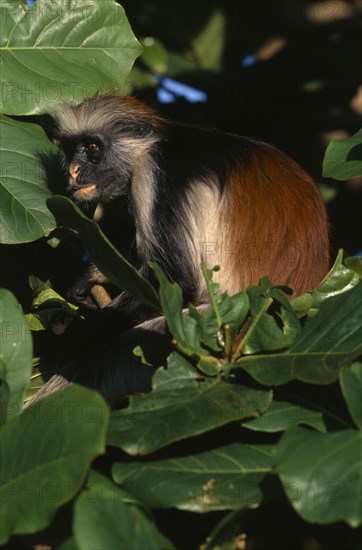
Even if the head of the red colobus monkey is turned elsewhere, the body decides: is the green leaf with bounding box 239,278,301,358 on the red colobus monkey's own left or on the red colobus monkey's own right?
on the red colobus monkey's own left

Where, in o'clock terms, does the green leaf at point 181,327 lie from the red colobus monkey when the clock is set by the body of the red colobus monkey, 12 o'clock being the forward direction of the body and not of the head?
The green leaf is roughly at 9 o'clock from the red colobus monkey.

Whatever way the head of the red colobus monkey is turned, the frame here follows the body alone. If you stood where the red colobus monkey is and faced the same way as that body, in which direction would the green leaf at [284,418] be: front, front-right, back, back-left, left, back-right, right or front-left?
left

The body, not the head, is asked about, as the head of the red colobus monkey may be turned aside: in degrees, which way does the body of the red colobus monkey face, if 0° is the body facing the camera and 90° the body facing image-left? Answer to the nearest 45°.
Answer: approximately 90°

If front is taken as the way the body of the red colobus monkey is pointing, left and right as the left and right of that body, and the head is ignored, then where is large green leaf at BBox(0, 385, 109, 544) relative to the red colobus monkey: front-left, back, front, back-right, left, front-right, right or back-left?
left

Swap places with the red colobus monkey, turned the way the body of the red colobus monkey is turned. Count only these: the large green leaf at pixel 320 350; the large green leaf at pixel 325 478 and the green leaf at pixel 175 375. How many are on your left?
3

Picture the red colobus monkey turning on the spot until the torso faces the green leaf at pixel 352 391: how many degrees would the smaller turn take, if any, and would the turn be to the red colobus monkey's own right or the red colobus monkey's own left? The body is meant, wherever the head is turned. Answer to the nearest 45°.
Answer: approximately 90° to the red colobus monkey's own left

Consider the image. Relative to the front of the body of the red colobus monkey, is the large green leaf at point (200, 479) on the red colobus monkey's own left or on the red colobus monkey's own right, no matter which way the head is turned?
on the red colobus monkey's own left

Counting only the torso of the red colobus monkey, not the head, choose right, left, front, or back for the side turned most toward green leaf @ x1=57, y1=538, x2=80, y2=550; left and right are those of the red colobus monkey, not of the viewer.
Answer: left

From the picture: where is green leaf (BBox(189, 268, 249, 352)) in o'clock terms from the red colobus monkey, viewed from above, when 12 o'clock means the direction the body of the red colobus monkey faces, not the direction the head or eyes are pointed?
The green leaf is roughly at 9 o'clock from the red colobus monkey.

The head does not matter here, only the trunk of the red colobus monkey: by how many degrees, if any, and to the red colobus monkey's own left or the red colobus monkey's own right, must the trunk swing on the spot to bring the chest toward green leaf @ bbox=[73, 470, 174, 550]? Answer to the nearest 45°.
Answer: approximately 90° to the red colobus monkey's own left

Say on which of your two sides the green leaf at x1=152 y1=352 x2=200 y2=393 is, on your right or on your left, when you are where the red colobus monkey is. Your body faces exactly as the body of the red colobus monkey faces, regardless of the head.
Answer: on your left

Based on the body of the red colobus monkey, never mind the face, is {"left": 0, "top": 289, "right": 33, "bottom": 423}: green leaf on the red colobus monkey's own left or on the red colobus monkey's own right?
on the red colobus monkey's own left

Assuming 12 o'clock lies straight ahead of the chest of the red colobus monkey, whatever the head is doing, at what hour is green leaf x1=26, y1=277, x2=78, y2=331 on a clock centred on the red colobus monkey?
The green leaf is roughly at 12 o'clock from the red colobus monkey.

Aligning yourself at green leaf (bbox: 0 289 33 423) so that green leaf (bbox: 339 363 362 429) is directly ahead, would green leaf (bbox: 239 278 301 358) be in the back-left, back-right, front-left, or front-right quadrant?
front-left

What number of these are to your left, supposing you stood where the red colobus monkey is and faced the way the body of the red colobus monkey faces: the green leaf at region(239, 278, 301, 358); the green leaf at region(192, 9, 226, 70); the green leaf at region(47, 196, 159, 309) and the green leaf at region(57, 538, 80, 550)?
3

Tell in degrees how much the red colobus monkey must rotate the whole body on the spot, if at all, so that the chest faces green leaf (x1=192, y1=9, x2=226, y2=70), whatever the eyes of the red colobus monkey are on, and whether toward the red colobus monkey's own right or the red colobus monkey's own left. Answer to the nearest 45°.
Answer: approximately 90° to the red colobus monkey's own right
